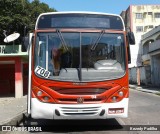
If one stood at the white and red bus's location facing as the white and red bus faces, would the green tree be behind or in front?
behind

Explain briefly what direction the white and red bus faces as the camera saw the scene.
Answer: facing the viewer
